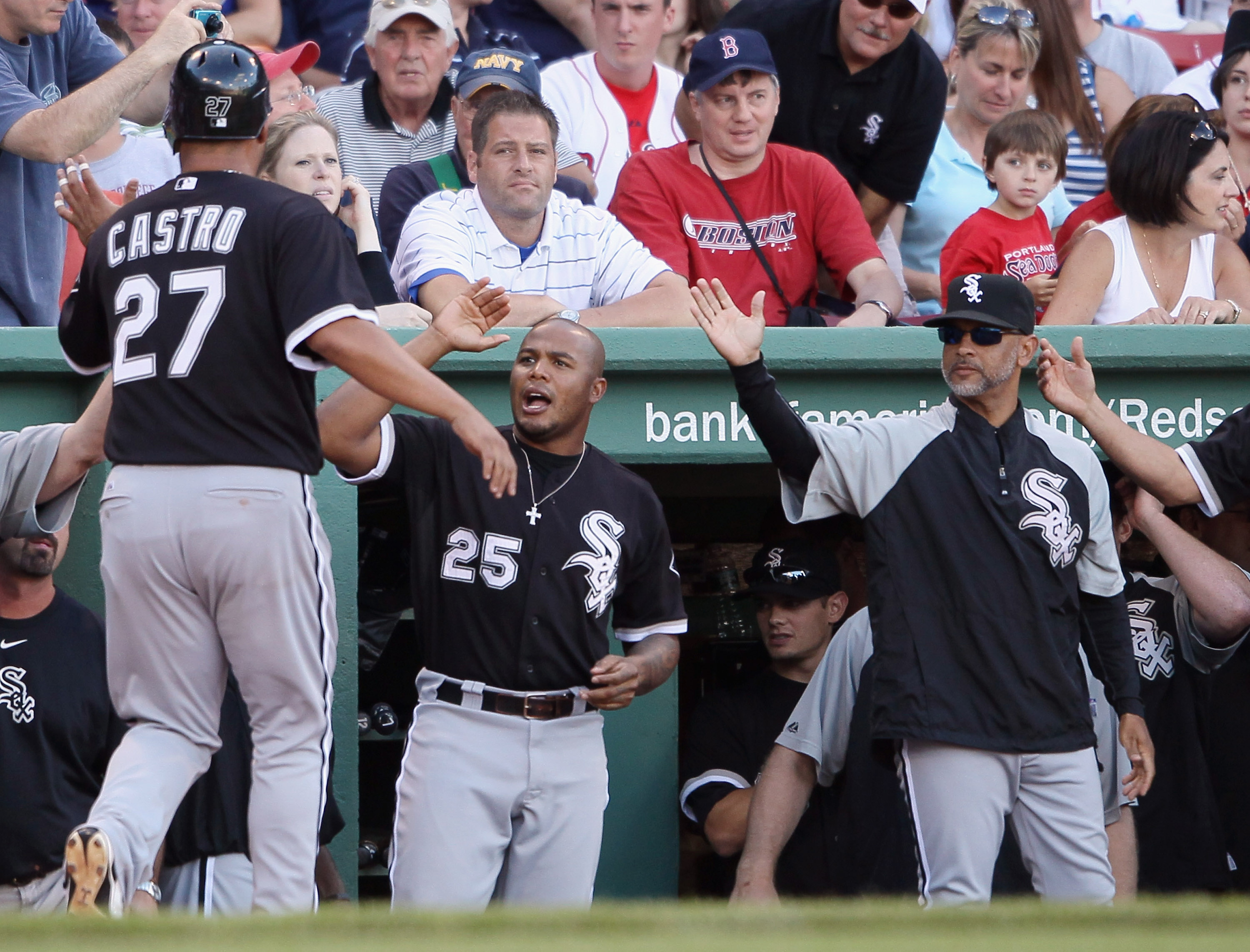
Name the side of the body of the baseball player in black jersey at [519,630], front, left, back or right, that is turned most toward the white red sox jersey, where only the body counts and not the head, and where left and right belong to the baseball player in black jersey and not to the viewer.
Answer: back

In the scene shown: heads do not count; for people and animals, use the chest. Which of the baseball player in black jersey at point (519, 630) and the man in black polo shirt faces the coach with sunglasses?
the man in black polo shirt

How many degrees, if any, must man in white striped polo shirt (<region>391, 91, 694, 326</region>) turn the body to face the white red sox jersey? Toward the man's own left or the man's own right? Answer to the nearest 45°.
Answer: approximately 180°

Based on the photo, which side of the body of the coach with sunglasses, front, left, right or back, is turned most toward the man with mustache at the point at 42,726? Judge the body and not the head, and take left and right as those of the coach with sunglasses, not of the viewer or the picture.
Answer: right

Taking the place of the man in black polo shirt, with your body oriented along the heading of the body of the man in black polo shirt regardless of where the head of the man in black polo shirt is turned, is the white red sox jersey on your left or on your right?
on your right

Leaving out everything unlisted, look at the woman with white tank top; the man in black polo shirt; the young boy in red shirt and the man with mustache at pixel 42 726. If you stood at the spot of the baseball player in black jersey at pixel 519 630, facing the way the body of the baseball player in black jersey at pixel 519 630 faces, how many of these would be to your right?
1
